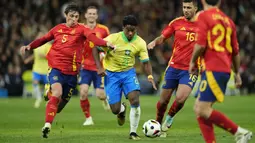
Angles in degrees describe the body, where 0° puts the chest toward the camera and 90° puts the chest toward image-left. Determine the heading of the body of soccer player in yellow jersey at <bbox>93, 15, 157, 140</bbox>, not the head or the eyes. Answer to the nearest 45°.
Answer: approximately 0°
